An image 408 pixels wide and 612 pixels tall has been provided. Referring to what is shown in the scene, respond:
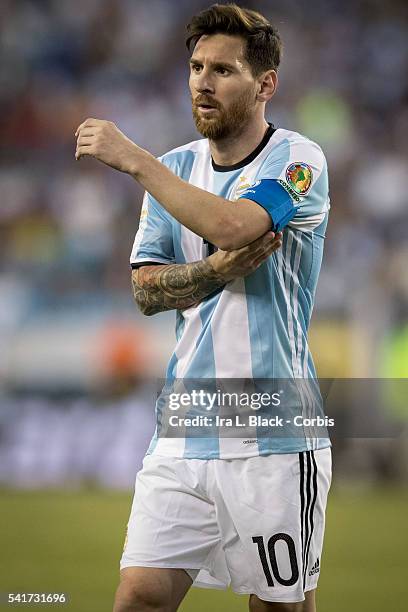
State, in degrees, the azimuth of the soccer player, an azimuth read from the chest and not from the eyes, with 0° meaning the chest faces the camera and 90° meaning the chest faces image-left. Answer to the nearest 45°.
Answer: approximately 45°
